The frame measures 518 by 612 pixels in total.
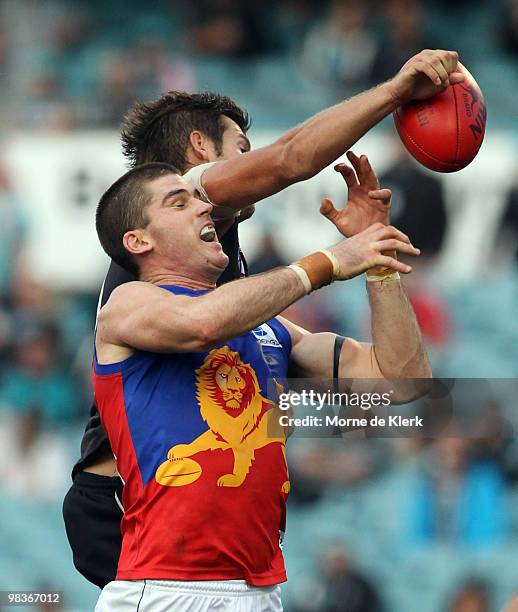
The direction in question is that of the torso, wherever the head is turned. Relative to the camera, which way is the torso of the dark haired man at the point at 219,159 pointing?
to the viewer's right

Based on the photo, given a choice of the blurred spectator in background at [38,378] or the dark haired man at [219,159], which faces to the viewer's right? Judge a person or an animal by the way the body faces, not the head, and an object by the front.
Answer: the dark haired man

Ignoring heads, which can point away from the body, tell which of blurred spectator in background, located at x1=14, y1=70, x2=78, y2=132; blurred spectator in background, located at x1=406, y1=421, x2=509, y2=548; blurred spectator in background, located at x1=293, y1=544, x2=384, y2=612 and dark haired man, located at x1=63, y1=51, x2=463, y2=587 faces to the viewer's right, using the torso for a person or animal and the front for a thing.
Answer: the dark haired man

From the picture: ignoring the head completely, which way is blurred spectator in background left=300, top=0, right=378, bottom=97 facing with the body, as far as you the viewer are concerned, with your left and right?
facing the viewer

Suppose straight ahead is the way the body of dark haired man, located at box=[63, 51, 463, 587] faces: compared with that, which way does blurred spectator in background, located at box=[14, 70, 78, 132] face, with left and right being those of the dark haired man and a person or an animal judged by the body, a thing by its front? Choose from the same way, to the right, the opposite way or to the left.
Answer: to the right

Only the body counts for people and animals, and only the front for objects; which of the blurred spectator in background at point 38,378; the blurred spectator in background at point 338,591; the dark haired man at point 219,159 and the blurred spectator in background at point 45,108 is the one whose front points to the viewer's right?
the dark haired man

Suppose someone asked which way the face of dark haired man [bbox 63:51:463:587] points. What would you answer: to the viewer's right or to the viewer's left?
to the viewer's right

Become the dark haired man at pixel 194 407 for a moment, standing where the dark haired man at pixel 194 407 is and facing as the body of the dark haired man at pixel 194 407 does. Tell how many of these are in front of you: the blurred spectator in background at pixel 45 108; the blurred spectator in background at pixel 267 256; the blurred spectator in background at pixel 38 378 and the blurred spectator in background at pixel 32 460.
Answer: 0

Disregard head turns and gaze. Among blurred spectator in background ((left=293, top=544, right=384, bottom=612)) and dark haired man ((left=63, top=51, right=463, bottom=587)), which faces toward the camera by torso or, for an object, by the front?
the blurred spectator in background

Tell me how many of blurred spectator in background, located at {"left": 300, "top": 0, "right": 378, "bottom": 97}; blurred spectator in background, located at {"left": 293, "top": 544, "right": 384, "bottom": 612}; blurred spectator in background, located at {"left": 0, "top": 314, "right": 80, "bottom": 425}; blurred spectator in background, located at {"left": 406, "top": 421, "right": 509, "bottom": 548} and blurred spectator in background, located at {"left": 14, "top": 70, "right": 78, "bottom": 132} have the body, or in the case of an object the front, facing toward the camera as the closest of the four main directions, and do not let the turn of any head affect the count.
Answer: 5

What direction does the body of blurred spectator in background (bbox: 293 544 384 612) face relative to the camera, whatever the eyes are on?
toward the camera

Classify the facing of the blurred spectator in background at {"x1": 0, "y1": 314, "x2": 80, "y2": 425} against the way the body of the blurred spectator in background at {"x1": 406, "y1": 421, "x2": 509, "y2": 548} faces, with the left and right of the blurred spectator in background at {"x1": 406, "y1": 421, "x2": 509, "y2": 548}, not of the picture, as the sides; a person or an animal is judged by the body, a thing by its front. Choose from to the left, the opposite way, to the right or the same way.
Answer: the same way
